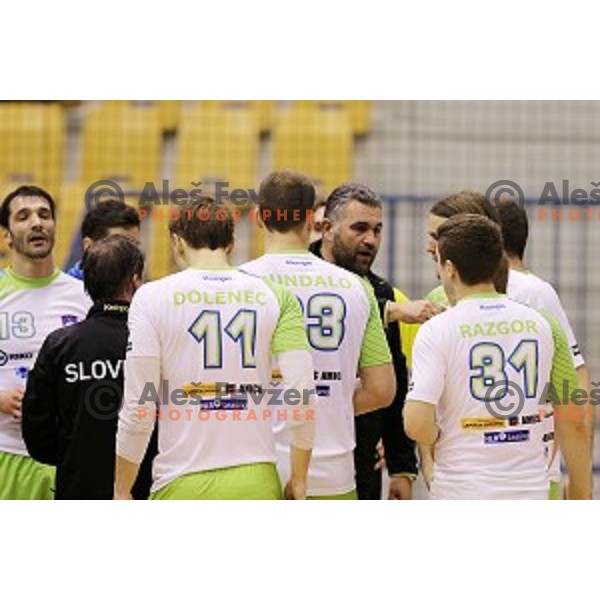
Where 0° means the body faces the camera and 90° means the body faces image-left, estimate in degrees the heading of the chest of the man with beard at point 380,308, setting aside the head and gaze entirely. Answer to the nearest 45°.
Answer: approximately 315°

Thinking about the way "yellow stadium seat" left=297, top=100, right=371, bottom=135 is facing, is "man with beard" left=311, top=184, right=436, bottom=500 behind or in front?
in front

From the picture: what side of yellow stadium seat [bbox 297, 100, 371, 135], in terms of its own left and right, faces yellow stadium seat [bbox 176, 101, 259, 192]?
right

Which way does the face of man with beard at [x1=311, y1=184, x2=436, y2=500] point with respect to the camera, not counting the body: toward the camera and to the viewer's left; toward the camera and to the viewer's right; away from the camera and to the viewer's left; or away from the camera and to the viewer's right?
toward the camera and to the viewer's right

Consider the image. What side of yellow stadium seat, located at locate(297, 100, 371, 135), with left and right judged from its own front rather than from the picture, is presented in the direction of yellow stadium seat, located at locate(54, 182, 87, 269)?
right

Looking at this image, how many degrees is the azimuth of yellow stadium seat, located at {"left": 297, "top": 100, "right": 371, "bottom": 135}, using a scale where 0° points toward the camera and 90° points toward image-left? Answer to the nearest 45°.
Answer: approximately 0°

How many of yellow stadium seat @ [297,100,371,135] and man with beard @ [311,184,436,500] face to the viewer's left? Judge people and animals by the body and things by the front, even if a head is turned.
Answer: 0

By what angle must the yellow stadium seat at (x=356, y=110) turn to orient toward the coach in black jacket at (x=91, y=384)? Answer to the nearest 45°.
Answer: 0° — it already faces them

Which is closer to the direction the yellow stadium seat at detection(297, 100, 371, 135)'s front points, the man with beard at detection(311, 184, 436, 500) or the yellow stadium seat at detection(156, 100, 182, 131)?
the man with beard

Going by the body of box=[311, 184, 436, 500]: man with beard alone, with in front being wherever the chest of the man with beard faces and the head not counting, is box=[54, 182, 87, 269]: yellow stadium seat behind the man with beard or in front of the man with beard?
behind

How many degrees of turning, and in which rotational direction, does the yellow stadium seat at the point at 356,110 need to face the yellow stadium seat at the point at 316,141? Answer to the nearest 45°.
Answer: approximately 45° to its right
